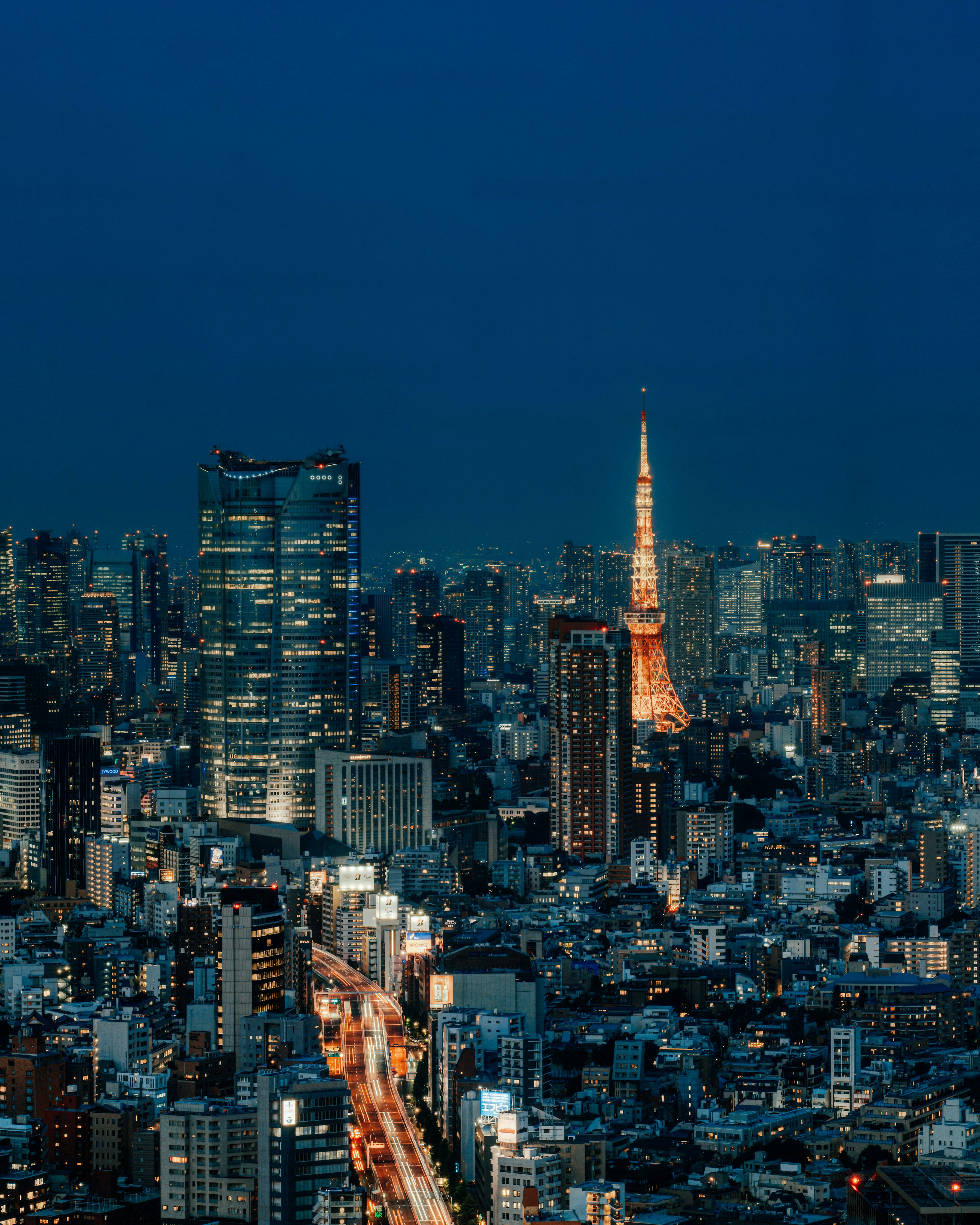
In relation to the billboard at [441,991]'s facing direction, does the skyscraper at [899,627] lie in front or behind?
behind

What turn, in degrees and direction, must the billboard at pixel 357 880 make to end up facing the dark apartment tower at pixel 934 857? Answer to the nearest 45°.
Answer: approximately 135° to its left

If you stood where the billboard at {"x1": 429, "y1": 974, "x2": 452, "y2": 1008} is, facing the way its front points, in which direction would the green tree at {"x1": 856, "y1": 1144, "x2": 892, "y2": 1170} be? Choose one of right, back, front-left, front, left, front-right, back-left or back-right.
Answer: front-left

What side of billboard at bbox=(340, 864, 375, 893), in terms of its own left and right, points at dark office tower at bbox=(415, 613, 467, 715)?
back

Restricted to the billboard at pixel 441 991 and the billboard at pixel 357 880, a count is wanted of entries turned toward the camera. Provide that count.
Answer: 2

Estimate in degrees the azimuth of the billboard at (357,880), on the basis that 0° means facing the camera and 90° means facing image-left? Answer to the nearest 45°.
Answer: approximately 0°

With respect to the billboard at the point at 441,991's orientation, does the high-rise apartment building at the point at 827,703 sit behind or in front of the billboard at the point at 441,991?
behind

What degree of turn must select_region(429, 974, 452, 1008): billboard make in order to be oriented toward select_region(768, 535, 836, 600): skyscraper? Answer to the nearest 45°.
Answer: approximately 180°

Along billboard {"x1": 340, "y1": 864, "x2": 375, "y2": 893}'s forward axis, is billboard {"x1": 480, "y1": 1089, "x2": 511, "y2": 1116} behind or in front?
in front

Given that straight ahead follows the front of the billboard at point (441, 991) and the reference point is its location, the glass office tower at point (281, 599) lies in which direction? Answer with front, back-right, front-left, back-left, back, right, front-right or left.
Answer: back

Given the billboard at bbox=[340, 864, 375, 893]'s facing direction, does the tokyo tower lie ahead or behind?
behind
